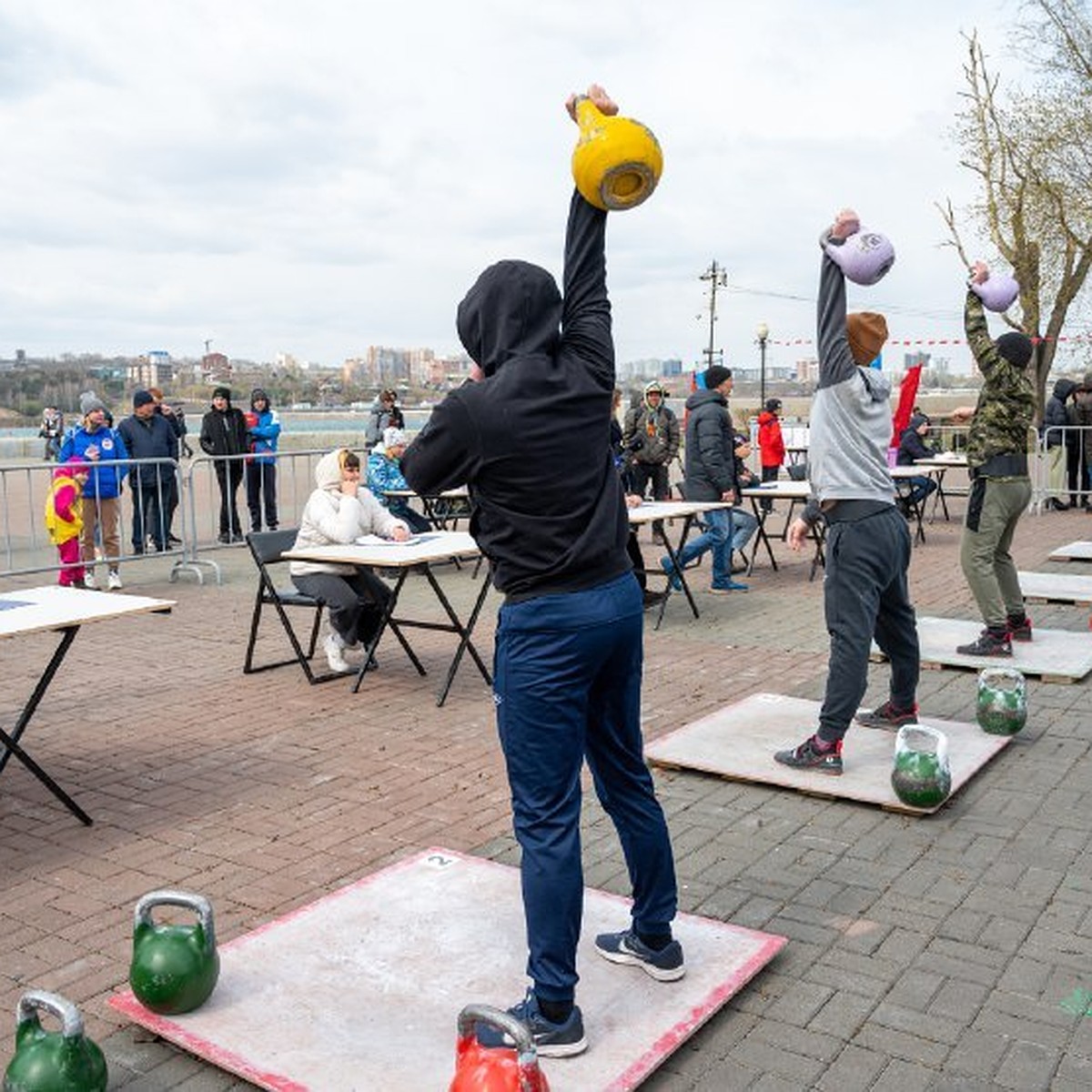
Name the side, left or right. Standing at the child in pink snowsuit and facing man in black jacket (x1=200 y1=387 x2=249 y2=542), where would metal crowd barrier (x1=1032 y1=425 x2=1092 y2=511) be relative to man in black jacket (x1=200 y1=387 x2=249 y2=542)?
right

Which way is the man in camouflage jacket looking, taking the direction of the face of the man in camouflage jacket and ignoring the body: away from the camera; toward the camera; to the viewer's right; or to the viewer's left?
away from the camera

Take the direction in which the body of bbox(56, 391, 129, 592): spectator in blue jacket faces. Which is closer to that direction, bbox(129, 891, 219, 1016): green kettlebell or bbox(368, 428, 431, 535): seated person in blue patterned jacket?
the green kettlebell

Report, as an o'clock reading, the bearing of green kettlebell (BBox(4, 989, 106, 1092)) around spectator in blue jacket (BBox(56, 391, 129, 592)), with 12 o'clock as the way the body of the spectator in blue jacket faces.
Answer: The green kettlebell is roughly at 12 o'clock from the spectator in blue jacket.

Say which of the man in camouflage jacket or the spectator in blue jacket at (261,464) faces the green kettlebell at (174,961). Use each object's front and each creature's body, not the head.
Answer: the spectator in blue jacket

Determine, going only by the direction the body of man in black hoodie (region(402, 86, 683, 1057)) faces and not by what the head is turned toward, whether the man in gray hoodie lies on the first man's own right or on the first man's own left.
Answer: on the first man's own right

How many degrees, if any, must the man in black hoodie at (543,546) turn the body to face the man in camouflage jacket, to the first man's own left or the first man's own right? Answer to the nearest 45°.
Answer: approximately 90° to the first man's own right

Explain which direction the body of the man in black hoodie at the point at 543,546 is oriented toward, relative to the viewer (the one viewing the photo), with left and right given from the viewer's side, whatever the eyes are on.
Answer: facing away from the viewer and to the left of the viewer

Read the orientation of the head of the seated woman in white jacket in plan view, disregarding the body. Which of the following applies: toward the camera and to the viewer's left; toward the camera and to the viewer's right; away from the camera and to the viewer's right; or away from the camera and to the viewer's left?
toward the camera and to the viewer's right

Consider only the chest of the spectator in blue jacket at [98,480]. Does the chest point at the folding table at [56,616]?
yes
